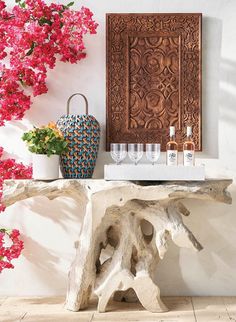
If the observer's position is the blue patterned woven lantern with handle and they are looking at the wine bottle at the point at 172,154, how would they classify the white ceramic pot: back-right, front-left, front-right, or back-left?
back-right

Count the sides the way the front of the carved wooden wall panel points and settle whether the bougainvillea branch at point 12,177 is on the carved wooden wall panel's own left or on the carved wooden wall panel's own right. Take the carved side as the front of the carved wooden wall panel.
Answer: on the carved wooden wall panel's own right

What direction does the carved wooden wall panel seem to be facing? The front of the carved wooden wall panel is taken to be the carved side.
toward the camera
